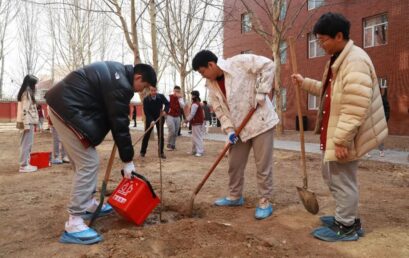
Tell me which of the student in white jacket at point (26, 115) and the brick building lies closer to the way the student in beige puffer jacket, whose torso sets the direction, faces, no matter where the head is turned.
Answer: the student in white jacket

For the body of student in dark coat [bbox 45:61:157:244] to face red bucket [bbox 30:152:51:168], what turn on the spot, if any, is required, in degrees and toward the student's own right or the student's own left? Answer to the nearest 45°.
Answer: approximately 90° to the student's own left

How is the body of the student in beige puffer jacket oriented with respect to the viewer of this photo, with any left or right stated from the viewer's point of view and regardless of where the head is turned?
facing to the left of the viewer

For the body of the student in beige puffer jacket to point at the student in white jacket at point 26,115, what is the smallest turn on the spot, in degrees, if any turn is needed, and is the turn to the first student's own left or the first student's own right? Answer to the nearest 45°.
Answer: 0° — they already face them

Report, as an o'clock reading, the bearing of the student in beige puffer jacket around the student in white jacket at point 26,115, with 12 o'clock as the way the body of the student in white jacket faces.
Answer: The student in beige puffer jacket is roughly at 2 o'clock from the student in white jacket.

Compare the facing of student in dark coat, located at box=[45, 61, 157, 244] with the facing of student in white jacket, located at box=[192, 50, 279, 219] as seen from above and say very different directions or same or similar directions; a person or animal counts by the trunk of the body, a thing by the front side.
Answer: very different directions

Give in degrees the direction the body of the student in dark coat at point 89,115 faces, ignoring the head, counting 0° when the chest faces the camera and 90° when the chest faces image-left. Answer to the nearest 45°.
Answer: approximately 270°

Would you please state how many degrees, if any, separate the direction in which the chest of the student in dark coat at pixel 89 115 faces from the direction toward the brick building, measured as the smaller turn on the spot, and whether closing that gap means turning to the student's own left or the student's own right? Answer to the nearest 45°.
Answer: approximately 45° to the student's own left

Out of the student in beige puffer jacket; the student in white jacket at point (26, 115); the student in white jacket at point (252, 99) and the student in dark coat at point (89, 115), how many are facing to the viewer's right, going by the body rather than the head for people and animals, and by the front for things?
2

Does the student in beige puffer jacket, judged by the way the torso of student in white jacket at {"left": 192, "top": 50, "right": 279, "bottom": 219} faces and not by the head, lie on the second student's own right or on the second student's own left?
on the second student's own left

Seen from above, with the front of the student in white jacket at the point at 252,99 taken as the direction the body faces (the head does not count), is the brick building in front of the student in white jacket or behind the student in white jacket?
behind
